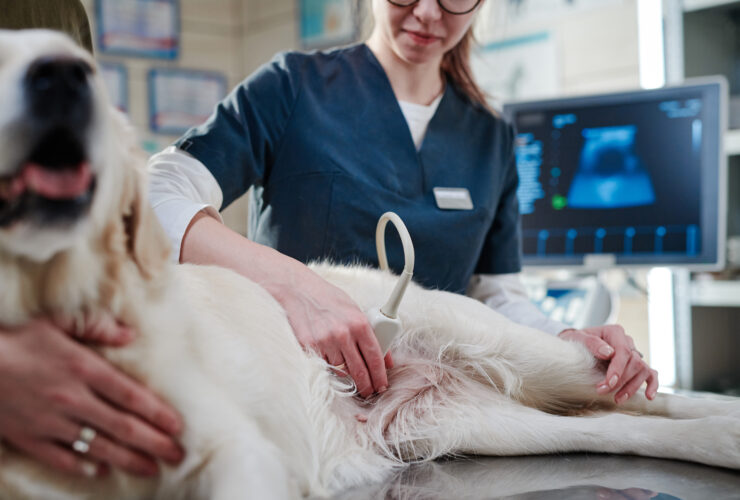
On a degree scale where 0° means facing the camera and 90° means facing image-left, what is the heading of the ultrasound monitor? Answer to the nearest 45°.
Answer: approximately 45°
